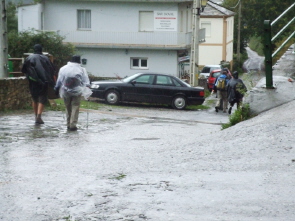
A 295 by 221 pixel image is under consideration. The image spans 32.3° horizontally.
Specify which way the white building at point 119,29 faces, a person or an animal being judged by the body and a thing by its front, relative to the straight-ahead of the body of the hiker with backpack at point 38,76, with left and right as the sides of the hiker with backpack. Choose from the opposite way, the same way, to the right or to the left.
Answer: the opposite way

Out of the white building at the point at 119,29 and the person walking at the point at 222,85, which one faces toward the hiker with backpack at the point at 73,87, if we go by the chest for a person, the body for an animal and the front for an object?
the white building

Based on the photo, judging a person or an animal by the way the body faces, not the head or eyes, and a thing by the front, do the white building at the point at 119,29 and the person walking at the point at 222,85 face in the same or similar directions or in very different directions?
very different directions

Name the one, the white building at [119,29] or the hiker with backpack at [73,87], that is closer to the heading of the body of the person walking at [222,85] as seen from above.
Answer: the white building

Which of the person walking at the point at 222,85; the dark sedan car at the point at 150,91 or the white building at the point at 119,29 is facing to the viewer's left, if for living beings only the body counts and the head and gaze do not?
the dark sedan car

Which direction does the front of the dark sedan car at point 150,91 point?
to the viewer's left

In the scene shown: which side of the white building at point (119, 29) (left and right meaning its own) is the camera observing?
front

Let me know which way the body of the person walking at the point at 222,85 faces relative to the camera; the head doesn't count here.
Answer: away from the camera

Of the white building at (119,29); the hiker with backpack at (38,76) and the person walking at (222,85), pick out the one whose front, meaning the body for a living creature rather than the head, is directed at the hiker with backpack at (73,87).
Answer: the white building

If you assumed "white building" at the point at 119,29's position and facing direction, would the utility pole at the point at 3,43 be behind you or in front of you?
in front

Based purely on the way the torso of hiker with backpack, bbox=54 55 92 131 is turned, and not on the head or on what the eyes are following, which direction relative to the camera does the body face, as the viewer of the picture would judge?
away from the camera

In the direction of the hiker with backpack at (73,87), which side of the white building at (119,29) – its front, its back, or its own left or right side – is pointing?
front

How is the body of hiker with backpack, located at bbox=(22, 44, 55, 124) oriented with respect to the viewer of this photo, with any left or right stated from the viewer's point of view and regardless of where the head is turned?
facing away from the viewer
